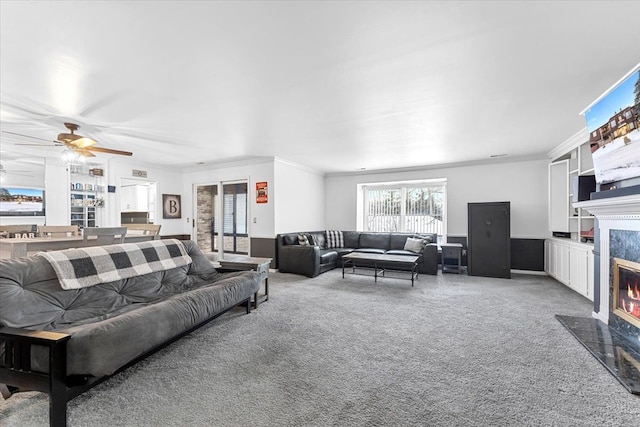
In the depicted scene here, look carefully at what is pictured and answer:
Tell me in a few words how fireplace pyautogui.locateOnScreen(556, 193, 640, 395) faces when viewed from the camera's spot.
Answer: facing the viewer and to the left of the viewer

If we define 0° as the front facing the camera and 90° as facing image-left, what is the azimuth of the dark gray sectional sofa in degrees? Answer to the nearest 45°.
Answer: approximately 0°

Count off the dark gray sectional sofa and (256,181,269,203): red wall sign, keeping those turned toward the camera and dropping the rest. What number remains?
2

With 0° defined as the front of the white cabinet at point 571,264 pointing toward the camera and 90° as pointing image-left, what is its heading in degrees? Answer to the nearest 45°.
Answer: approximately 45°

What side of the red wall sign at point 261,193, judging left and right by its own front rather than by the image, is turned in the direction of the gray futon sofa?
front

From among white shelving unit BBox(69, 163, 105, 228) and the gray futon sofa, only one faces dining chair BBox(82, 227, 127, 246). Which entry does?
the white shelving unit

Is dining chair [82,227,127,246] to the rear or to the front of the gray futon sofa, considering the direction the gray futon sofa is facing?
to the rear

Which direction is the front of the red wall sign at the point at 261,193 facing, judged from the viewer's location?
facing the viewer

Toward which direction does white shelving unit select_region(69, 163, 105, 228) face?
toward the camera

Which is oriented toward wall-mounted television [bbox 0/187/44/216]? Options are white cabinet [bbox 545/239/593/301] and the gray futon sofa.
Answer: the white cabinet

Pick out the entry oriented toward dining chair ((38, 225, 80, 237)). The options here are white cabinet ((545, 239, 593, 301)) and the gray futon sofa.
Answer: the white cabinet

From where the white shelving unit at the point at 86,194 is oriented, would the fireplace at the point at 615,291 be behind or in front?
in front

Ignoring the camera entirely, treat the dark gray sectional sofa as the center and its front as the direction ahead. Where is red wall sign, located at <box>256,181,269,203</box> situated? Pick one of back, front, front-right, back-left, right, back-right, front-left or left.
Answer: right

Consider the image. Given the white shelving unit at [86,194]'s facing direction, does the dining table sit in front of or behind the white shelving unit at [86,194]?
in front

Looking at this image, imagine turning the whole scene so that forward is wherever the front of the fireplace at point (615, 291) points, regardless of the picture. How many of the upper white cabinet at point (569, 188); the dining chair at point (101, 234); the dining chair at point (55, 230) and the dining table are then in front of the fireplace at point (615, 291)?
3
